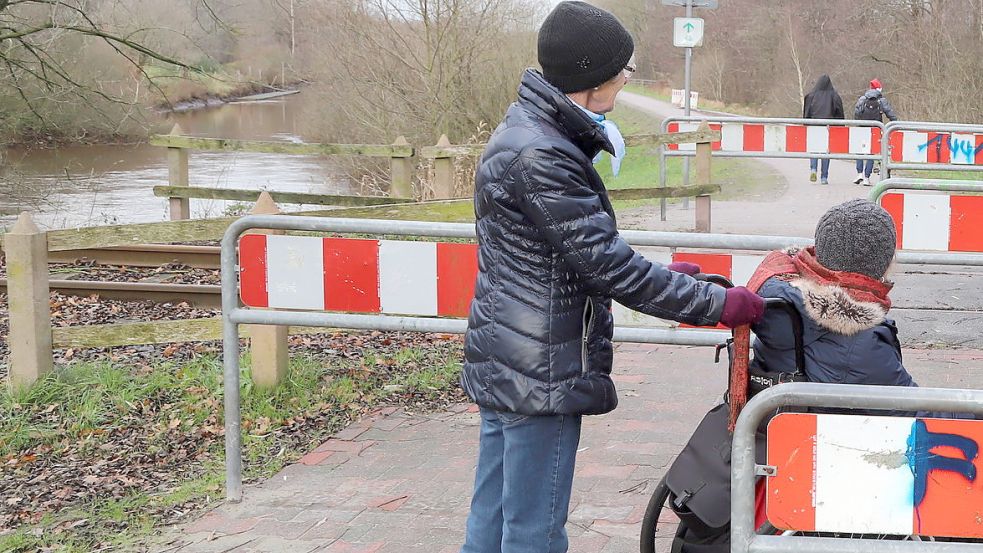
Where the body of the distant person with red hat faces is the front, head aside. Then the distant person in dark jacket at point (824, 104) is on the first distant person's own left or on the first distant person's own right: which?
on the first distant person's own left

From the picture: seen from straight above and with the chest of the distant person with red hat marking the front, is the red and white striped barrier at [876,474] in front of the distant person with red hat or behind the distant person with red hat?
behind

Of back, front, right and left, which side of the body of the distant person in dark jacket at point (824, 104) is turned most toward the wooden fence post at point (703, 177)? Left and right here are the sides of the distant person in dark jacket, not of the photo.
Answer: back

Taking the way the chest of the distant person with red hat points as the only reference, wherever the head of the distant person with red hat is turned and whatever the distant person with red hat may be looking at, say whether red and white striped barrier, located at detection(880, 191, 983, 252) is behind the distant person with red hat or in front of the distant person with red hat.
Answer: behind

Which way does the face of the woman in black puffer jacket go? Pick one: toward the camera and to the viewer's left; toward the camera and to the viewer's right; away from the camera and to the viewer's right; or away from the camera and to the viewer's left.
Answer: away from the camera and to the viewer's right

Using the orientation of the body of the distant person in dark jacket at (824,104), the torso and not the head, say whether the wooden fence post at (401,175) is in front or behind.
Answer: behind

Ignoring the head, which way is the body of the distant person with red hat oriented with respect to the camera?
away from the camera

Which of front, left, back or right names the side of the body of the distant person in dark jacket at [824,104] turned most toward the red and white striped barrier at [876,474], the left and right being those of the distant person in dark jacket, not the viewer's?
back

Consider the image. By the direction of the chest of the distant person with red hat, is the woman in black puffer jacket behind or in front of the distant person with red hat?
behind

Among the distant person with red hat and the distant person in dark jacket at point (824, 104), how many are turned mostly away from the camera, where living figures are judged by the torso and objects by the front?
2

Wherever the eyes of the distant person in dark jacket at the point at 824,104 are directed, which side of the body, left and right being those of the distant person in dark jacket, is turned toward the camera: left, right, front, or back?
back

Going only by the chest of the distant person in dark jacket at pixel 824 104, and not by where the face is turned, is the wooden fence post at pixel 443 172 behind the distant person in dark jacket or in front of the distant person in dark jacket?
behind

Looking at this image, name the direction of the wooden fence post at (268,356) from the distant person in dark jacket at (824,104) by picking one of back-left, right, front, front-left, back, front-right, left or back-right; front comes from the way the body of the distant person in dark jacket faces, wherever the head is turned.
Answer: back

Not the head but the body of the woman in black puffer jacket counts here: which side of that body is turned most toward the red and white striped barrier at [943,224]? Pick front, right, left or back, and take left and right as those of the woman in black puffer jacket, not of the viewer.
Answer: front

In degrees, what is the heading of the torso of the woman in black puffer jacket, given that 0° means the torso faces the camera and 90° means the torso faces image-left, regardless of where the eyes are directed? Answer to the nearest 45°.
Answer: approximately 225°
